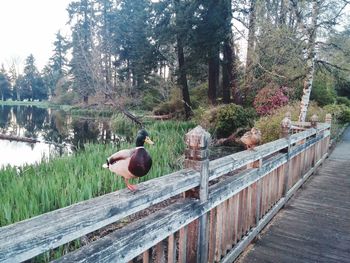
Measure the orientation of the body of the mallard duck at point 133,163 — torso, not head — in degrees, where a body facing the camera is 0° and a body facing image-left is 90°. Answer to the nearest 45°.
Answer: approximately 315°

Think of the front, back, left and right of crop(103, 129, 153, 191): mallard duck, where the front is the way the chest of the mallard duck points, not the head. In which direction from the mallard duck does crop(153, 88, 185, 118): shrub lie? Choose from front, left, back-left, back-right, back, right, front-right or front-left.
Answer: back-left

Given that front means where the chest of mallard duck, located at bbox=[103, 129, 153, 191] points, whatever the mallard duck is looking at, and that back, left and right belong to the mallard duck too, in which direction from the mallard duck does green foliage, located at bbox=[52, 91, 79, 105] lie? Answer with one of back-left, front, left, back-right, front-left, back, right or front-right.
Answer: back-left

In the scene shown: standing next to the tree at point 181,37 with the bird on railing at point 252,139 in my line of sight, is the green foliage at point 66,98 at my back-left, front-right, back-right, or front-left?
back-right

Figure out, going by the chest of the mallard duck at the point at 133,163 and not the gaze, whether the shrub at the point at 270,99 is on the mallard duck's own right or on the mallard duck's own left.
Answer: on the mallard duck's own left

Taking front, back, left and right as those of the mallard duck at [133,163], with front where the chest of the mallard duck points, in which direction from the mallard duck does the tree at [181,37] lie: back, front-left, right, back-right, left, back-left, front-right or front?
back-left
